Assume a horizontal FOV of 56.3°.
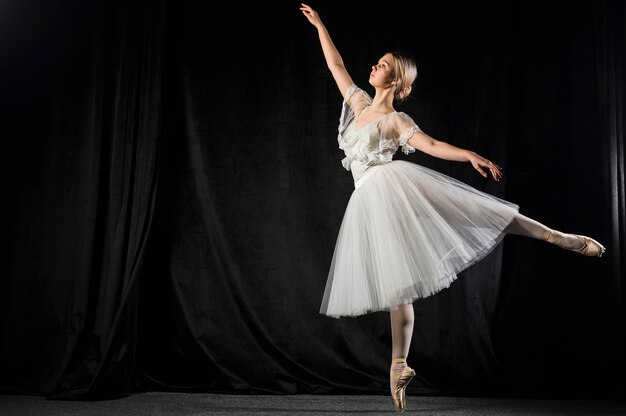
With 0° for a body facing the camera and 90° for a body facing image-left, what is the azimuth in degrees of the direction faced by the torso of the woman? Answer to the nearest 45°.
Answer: approximately 45°

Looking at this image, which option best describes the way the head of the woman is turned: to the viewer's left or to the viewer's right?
to the viewer's left
